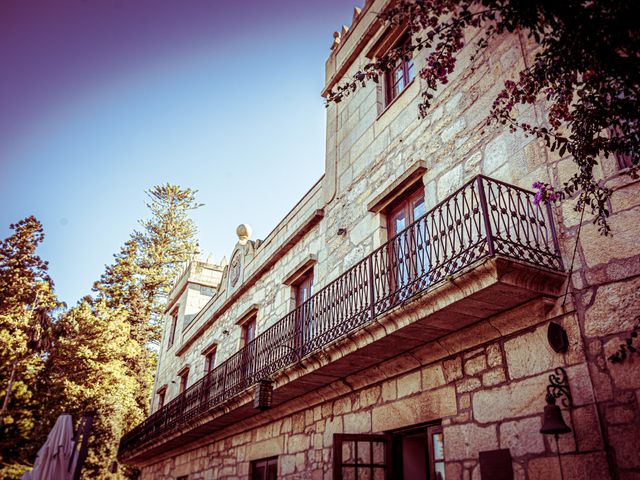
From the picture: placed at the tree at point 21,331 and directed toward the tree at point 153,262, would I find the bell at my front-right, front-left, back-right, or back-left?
back-right

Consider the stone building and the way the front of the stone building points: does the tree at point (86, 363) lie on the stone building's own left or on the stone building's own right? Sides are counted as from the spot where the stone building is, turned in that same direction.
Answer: on the stone building's own right

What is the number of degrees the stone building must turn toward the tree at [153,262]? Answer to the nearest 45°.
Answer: approximately 90° to its right

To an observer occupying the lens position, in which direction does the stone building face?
facing the viewer and to the left of the viewer

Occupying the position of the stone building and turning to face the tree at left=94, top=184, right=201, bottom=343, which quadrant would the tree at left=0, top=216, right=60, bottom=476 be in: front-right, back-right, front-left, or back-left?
front-left

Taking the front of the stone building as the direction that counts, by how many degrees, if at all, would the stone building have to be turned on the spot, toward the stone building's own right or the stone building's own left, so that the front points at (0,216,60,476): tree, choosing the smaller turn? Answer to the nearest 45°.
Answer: approximately 90° to the stone building's own right
